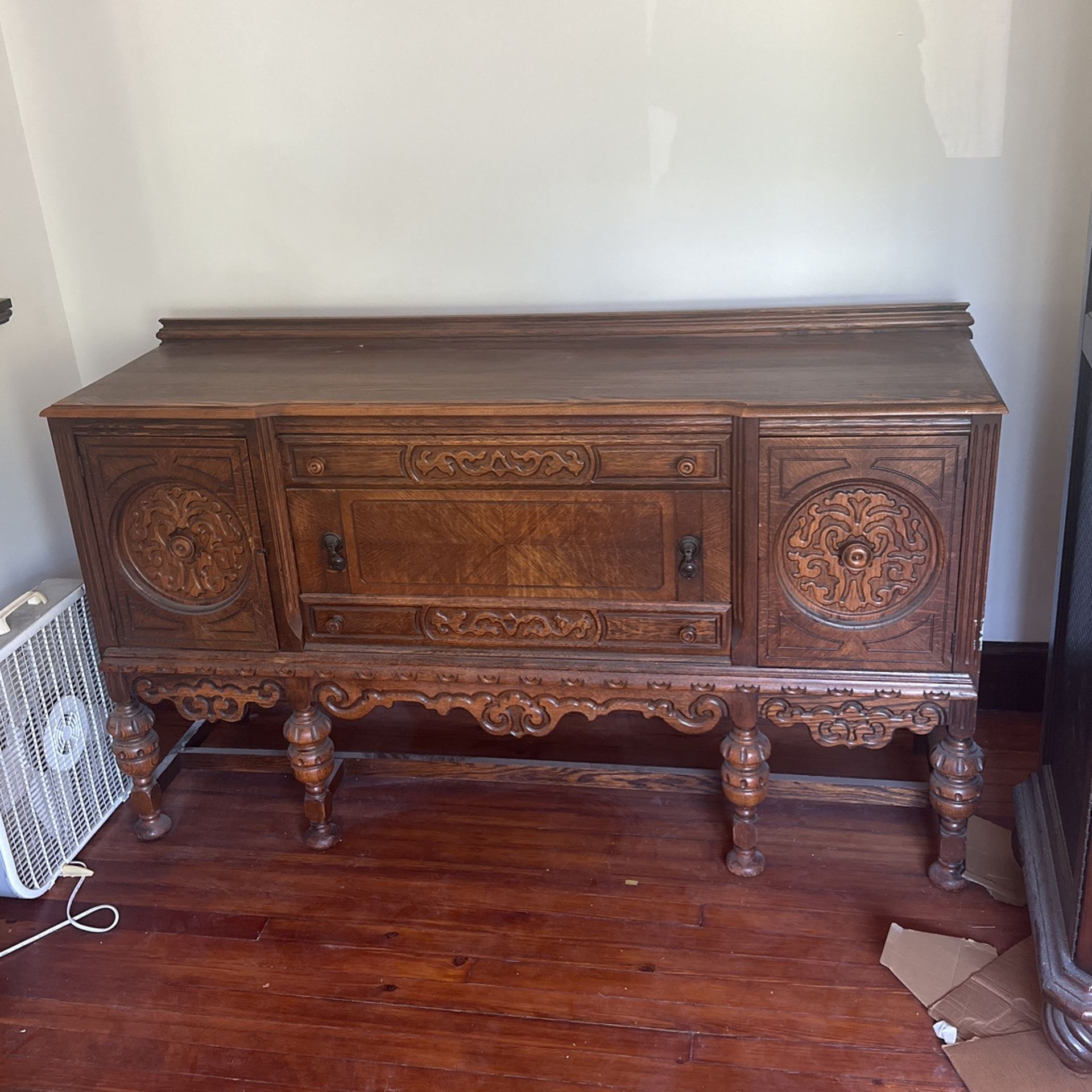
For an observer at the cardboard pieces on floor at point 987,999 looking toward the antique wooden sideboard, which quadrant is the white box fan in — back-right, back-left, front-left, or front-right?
front-left

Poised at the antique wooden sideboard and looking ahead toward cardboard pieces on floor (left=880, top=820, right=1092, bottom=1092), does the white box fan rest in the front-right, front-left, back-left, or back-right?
back-right

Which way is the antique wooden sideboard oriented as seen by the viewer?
toward the camera

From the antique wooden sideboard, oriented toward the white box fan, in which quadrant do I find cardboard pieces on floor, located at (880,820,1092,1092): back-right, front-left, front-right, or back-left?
back-left

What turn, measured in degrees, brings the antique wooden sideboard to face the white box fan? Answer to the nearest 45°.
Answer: approximately 90° to its right

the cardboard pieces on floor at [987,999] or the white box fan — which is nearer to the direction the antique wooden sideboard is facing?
the cardboard pieces on floor

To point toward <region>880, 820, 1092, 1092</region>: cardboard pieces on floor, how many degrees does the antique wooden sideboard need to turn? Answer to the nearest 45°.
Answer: approximately 45° to its left
